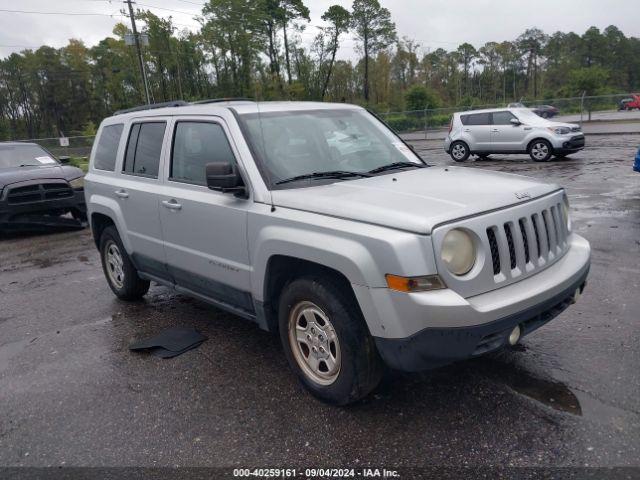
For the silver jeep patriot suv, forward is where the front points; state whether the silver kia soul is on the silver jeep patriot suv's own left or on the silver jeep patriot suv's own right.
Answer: on the silver jeep patriot suv's own left

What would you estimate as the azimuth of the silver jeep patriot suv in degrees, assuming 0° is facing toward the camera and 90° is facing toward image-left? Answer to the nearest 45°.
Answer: approximately 315°

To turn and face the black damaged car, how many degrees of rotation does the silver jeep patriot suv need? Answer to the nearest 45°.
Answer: approximately 180°

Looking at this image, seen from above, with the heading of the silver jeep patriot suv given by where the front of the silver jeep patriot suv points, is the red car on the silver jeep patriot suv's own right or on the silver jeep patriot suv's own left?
on the silver jeep patriot suv's own left

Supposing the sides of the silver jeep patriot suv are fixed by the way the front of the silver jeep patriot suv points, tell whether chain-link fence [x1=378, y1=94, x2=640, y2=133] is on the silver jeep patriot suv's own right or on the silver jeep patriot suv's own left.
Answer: on the silver jeep patriot suv's own left
